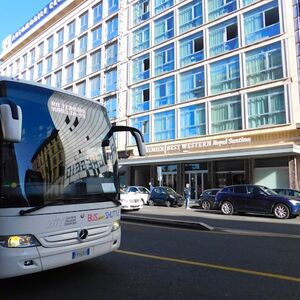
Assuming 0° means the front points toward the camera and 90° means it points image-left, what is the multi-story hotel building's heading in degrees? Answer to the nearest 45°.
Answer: approximately 45°

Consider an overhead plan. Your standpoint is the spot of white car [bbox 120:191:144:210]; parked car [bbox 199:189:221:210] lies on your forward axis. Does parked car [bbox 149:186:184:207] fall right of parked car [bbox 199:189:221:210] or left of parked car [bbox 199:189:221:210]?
left

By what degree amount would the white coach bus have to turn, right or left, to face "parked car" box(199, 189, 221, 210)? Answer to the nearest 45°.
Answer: approximately 90° to its left

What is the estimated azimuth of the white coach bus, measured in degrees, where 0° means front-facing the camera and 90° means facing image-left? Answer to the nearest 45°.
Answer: approximately 315°
